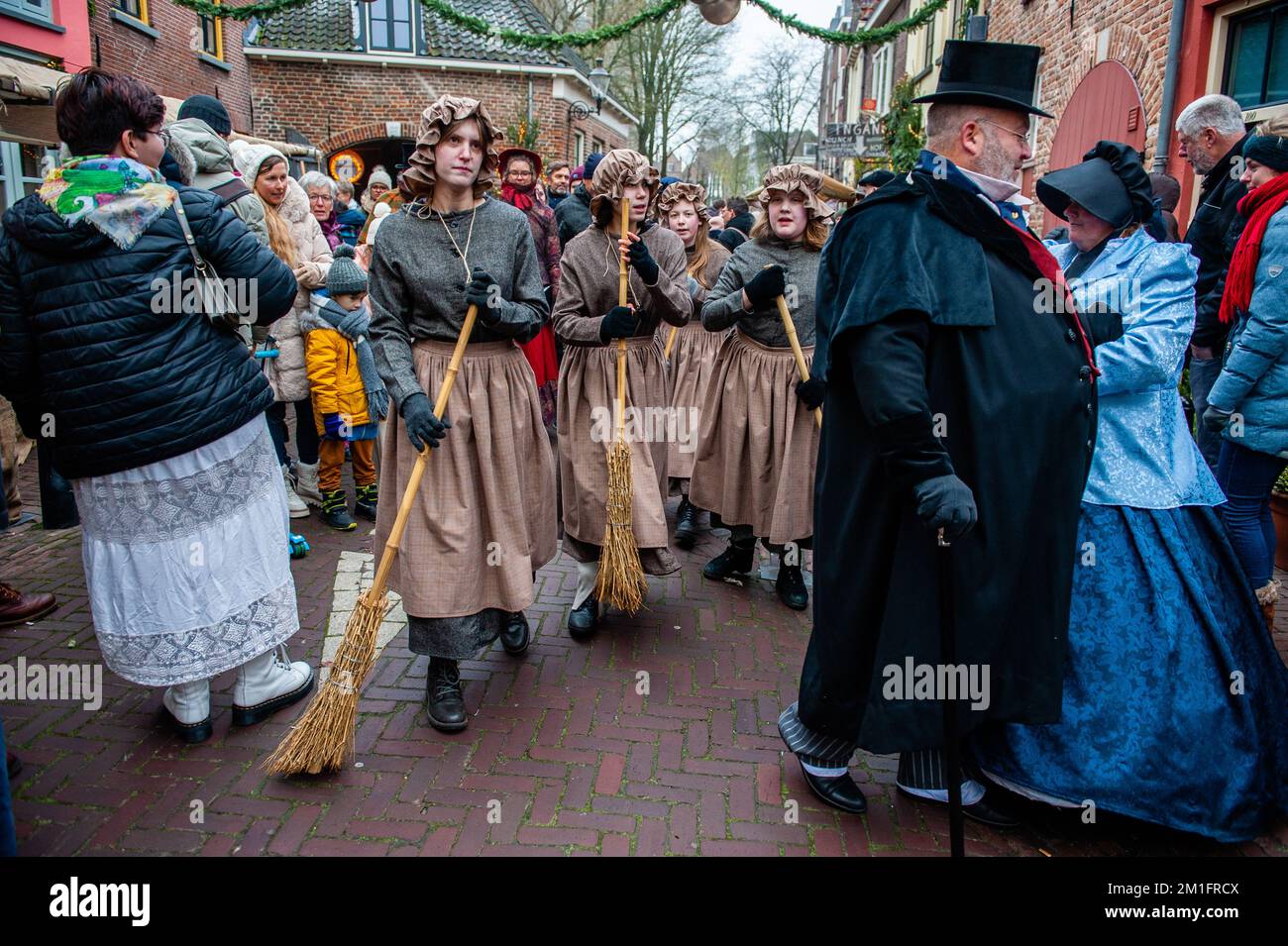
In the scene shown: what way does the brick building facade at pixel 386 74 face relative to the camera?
toward the camera

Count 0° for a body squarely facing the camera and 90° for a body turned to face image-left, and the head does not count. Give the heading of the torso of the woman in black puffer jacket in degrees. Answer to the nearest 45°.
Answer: approximately 225°

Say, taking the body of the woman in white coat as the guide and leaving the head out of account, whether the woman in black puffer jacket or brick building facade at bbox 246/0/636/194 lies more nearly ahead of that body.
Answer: the woman in black puffer jacket

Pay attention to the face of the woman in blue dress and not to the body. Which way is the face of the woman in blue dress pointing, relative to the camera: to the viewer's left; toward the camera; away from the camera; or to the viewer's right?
to the viewer's left

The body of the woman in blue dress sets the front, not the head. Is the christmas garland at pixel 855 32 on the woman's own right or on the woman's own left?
on the woman's own right

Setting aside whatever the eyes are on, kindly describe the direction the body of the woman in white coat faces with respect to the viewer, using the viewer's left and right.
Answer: facing the viewer and to the right of the viewer

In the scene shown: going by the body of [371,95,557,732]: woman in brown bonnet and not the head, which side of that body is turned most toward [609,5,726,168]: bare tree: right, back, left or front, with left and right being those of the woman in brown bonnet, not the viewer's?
back

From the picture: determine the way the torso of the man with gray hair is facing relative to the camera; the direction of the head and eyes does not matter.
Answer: to the viewer's left

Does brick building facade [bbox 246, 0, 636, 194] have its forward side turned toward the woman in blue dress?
yes

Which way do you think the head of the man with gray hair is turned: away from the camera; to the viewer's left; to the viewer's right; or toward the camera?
to the viewer's left
